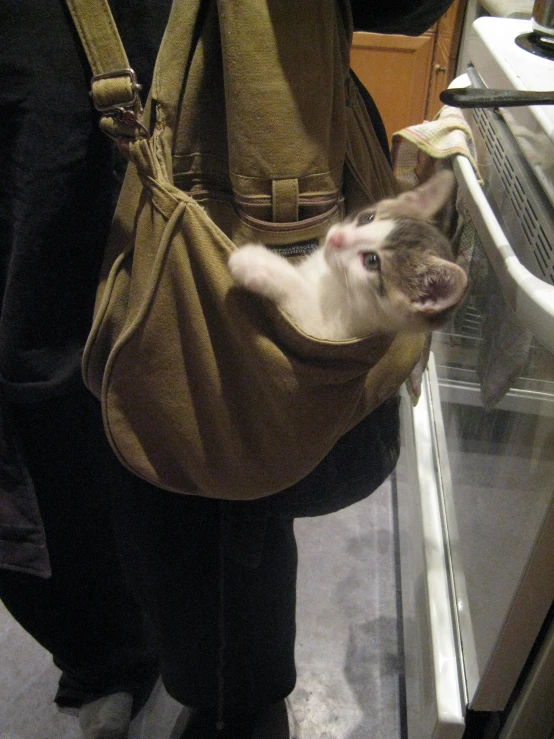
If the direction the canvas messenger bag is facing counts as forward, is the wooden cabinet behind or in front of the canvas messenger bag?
behind

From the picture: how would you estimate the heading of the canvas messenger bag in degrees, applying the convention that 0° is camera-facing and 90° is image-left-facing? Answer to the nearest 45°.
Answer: approximately 0°
